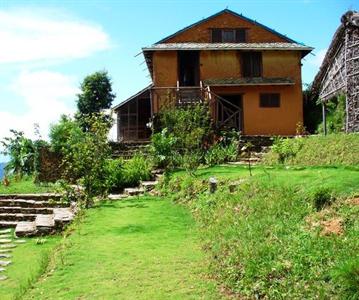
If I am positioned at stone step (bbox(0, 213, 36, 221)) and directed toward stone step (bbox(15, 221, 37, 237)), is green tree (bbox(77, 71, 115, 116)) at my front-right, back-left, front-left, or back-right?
back-left

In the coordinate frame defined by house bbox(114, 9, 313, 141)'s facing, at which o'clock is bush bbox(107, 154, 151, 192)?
The bush is roughly at 1 o'clock from the house.

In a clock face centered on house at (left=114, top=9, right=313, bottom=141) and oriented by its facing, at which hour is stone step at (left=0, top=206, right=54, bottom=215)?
The stone step is roughly at 1 o'clock from the house.

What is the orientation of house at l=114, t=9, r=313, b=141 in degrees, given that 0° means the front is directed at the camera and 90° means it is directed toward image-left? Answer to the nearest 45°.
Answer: approximately 0°

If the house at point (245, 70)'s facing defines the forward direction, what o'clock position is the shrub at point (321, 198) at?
The shrub is roughly at 12 o'clock from the house.

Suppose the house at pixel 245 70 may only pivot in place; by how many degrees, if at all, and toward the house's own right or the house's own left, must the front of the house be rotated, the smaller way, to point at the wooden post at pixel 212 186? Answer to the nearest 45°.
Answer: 0° — it already faces it
